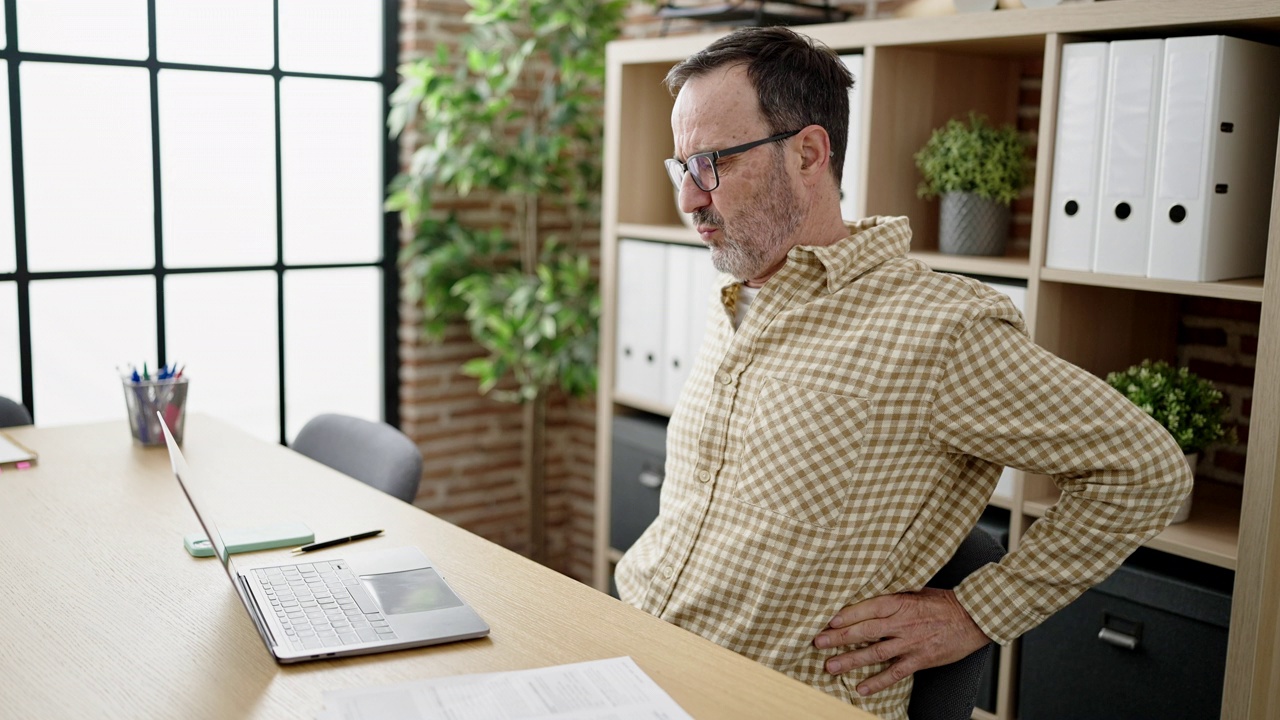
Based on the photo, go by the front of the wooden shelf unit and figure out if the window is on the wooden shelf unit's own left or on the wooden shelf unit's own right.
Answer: on the wooden shelf unit's own right

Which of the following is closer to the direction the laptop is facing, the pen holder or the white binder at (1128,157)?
the white binder

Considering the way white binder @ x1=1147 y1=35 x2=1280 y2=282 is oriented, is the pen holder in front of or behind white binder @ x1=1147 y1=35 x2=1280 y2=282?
in front

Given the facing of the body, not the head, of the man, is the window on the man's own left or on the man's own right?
on the man's own right

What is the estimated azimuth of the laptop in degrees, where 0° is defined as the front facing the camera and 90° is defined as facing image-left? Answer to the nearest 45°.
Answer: approximately 270°

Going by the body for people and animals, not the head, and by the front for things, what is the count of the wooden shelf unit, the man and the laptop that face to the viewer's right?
1

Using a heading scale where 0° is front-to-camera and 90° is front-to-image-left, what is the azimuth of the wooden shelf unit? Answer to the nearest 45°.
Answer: approximately 45°

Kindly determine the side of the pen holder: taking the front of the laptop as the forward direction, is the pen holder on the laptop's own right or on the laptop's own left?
on the laptop's own left

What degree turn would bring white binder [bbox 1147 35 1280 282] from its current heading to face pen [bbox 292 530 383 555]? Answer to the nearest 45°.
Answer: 0° — it already faces it

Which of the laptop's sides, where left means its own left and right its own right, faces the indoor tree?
left

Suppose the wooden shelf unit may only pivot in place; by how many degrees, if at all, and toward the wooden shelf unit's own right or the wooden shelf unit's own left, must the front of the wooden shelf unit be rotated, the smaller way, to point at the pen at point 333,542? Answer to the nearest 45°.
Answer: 0° — it already faces it

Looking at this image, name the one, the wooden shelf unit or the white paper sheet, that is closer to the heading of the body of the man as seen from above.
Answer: the white paper sheet

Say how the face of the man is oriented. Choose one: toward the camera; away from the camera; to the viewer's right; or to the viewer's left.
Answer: to the viewer's left

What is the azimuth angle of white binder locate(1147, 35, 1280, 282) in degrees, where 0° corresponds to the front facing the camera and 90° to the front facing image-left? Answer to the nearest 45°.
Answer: approximately 45°

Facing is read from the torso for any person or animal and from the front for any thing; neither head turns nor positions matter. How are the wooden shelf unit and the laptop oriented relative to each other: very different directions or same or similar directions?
very different directions
